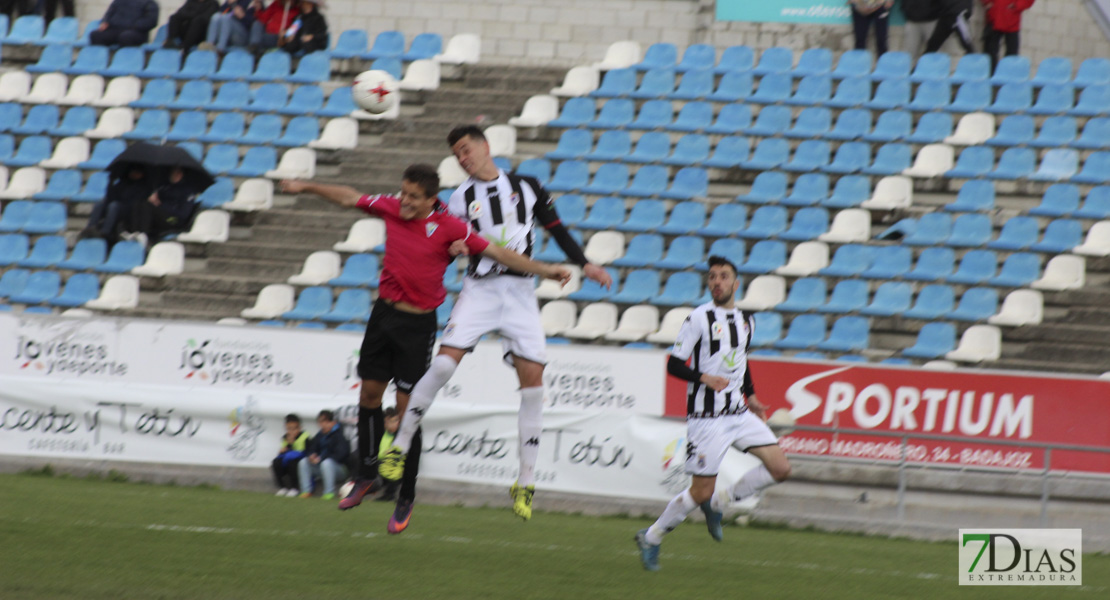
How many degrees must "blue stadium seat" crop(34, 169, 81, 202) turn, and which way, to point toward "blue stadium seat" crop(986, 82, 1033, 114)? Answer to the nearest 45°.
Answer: approximately 90° to its left

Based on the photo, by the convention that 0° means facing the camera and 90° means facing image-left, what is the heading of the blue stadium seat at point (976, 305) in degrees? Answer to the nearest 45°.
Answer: approximately 45°

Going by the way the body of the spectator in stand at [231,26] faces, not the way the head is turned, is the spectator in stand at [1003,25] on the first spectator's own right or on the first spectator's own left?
on the first spectator's own left

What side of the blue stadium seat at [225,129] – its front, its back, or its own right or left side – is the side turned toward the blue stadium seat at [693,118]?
left

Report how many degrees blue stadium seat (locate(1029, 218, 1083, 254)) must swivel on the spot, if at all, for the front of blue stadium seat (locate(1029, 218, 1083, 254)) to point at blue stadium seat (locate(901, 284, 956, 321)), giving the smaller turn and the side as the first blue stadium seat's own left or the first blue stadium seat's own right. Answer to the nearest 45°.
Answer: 0° — it already faces it

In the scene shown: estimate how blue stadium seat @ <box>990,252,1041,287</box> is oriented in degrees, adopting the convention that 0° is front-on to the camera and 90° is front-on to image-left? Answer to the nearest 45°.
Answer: approximately 45°

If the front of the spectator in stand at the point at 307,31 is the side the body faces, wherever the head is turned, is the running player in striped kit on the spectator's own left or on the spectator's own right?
on the spectator's own left

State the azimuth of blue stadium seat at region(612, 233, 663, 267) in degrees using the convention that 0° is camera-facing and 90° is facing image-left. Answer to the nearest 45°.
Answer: approximately 45°

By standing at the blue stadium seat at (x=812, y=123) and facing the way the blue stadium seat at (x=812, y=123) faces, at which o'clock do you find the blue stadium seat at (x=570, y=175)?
the blue stadium seat at (x=570, y=175) is roughly at 1 o'clock from the blue stadium seat at (x=812, y=123).

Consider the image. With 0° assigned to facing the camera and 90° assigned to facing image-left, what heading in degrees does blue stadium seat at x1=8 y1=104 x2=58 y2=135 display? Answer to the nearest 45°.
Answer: approximately 45°

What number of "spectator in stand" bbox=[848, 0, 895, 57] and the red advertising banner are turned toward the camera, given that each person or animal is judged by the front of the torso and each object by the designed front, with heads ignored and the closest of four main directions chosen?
2

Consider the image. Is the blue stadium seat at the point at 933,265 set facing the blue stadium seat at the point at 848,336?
yes
